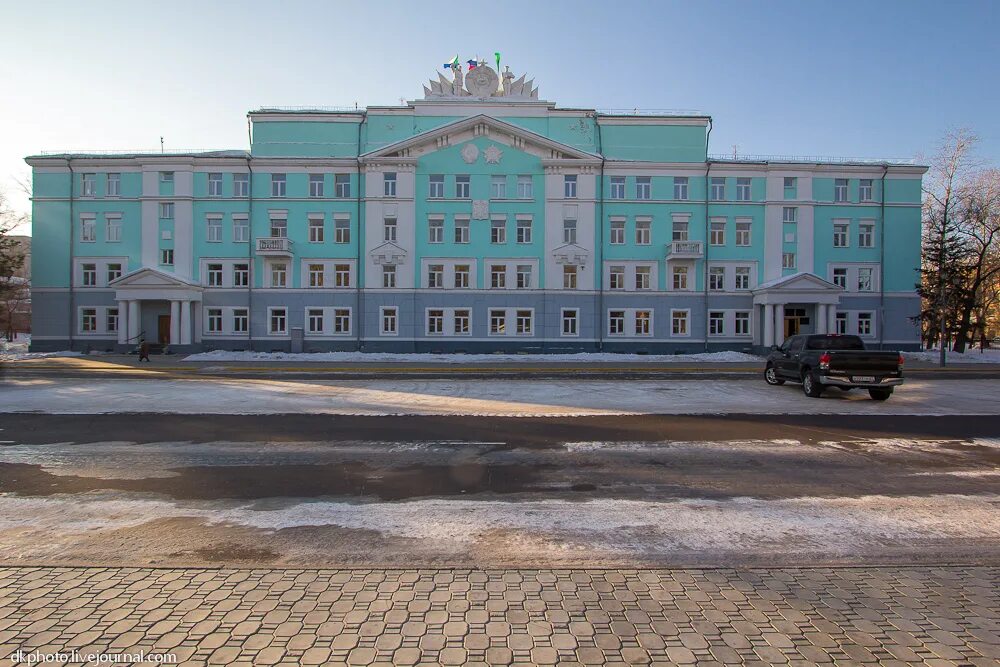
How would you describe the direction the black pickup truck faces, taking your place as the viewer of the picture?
facing away from the viewer and to the left of the viewer

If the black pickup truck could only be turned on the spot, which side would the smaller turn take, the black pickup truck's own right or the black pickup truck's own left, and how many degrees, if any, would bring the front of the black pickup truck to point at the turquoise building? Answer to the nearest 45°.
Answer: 0° — it already faces it

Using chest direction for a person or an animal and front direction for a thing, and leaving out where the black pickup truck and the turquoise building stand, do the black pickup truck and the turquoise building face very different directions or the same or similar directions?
very different directions

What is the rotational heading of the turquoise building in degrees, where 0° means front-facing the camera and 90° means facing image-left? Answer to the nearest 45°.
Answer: approximately 0°

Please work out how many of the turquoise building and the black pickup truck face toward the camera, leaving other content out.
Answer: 1

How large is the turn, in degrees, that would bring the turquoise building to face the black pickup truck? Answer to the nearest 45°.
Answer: approximately 45° to its left
